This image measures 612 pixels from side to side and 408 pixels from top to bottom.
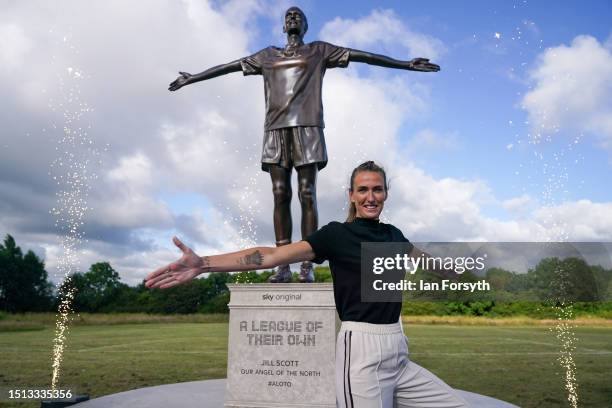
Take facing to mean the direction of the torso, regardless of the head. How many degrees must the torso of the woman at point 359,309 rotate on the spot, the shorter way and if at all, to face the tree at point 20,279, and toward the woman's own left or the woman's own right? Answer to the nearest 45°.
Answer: approximately 180°

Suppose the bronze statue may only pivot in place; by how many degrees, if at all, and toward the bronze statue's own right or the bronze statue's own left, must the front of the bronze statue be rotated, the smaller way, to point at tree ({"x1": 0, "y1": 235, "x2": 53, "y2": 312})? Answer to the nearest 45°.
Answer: approximately 135° to the bronze statue's own right

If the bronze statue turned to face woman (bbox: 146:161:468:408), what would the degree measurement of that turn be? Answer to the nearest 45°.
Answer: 0° — it already faces them
